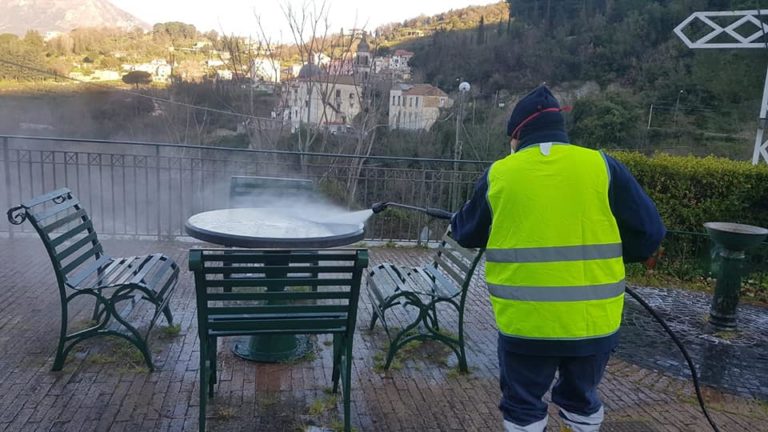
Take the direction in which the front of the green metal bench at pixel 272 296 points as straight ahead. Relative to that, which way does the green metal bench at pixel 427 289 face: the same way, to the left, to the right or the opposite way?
to the left

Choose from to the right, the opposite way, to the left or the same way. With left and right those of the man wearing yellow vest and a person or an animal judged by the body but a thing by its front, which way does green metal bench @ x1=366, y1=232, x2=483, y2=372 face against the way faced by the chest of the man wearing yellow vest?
to the left

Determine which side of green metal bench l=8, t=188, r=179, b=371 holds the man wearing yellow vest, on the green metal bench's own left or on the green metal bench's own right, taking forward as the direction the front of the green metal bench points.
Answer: on the green metal bench's own right

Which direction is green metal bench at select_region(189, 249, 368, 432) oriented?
away from the camera

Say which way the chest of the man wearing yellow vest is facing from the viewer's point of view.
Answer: away from the camera

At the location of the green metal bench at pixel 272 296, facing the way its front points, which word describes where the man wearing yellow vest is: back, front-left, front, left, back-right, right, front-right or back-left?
back-right

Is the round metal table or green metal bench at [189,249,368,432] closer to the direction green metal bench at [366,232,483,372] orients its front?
the round metal table

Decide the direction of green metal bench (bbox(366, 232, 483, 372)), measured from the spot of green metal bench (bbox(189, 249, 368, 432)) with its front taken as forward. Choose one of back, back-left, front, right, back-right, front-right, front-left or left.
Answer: front-right

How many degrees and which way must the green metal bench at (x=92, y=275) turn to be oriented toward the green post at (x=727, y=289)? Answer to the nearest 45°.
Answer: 0° — it already faces it

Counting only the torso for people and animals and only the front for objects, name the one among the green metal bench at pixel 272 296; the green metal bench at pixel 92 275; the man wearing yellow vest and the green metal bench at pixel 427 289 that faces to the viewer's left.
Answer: the green metal bench at pixel 427 289

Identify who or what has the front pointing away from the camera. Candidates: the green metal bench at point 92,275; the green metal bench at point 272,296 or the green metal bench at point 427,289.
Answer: the green metal bench at point 272,296

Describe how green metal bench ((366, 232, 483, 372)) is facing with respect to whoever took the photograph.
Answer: facing to the left of the viewer

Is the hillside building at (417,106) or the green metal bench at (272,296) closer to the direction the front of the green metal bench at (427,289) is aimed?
the green metal bench

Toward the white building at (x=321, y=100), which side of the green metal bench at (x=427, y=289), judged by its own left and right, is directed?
right

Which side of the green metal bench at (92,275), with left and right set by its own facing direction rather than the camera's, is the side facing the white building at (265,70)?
left

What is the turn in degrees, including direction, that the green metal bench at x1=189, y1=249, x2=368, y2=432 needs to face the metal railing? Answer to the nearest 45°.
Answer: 0° — it already faces it

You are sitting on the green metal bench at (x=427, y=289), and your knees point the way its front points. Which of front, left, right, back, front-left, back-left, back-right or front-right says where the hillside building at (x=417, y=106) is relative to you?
right

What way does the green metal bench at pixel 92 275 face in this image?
to the viewer's right

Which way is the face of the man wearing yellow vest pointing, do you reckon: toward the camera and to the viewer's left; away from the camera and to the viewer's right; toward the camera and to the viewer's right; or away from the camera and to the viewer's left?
away from the camera and to the viewer's left
